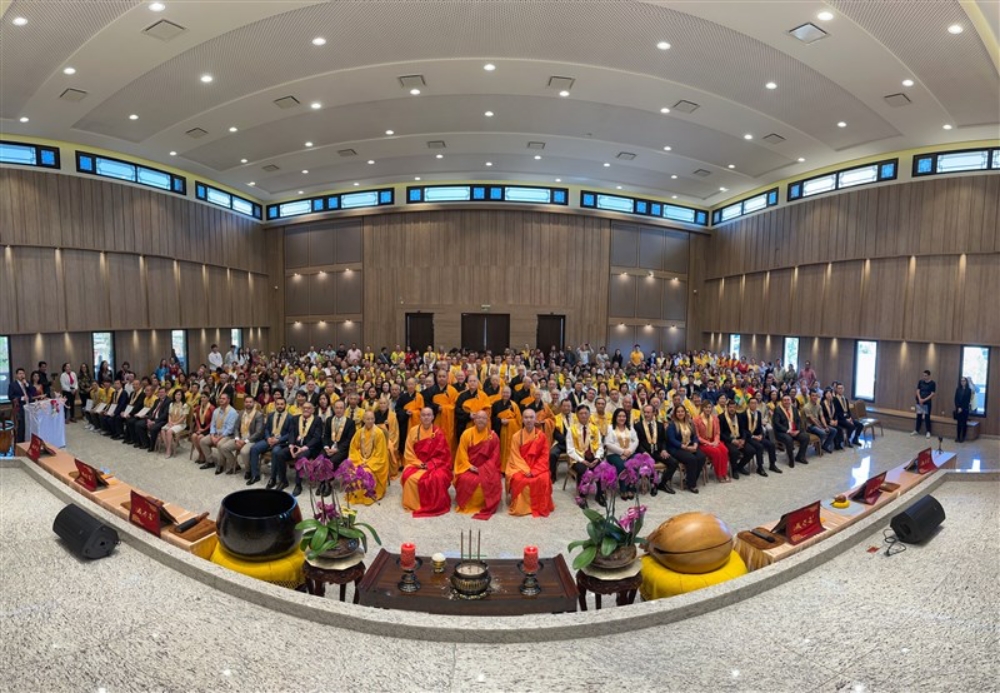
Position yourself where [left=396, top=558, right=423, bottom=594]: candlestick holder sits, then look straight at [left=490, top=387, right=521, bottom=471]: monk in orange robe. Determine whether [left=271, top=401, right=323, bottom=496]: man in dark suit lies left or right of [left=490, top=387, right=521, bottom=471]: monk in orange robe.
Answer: left

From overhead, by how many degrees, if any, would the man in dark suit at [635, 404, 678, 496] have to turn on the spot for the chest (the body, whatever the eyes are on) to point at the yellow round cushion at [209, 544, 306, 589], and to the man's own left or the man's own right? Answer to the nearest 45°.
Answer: approximately 90° to the man's own right

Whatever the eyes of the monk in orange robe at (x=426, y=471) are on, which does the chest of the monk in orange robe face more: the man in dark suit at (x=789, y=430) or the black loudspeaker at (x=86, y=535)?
the black loudspeaker

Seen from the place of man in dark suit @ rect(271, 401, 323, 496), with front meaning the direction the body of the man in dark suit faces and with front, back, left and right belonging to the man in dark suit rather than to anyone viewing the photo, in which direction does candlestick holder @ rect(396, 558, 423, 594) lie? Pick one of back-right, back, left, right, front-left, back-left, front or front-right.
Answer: front-left

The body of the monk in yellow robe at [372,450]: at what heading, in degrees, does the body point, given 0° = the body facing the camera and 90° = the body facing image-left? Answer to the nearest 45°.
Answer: approximately 0°

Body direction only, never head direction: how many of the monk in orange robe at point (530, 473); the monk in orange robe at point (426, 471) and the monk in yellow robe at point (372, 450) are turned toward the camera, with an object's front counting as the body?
3

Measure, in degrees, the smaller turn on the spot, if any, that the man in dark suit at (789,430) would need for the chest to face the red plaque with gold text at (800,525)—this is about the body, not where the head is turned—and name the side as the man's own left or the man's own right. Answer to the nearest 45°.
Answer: approximately 45° to the man's own right

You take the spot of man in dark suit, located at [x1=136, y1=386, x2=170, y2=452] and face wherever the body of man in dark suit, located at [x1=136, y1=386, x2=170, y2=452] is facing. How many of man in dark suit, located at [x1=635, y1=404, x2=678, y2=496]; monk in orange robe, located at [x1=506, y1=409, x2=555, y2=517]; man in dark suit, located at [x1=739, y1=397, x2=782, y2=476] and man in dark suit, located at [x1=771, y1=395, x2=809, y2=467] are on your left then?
4

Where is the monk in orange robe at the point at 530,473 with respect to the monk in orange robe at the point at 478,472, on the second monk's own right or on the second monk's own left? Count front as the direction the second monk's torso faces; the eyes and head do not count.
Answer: on the second monk's own left

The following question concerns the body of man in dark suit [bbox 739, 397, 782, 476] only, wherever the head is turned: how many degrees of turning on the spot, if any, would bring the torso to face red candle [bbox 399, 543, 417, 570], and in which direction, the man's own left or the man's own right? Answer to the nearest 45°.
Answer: approximately 45° to the man's own right

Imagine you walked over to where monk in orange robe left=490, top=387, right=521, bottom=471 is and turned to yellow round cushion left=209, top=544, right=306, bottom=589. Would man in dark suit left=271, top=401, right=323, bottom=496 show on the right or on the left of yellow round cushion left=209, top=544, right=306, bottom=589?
right

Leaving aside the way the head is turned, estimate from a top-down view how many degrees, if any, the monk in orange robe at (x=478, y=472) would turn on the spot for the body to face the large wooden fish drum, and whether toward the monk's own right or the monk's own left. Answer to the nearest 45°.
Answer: approximately 45° to the monk's own left

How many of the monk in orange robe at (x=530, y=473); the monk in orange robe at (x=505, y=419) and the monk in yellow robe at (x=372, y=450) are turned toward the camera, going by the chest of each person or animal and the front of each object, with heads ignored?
3

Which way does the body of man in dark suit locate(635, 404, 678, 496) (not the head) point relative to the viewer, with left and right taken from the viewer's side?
facing the viewer and to the right of the viewer

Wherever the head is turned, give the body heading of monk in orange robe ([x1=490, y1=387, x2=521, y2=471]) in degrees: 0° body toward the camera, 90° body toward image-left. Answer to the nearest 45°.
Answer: approximately 0°
